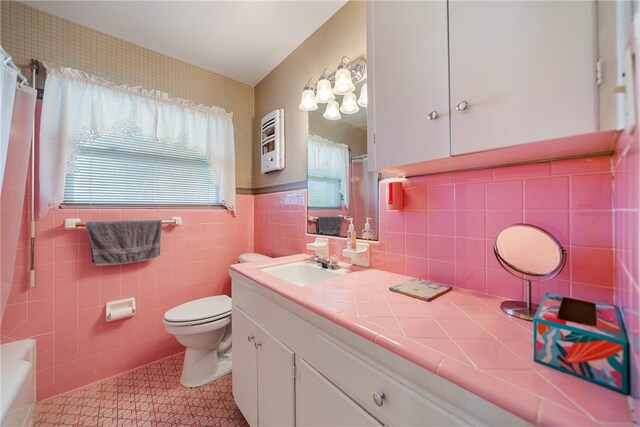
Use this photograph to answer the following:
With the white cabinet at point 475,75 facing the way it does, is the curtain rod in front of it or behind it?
in front

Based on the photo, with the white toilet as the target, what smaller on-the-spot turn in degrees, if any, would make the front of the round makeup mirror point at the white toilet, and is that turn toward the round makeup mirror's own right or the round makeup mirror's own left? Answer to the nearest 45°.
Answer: approximately 45° to the round makeup mirror's own right

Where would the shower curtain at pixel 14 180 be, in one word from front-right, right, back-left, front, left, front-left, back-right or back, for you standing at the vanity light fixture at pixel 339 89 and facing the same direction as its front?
front-right

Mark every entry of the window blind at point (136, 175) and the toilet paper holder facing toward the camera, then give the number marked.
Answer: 2

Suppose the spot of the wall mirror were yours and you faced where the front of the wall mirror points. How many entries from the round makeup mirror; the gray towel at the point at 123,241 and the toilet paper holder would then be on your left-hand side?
1

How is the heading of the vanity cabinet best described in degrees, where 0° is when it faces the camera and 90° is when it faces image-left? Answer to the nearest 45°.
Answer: approximately 45°

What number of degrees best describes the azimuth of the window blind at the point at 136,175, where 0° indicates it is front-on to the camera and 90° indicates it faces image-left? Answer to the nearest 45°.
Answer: approximately 0°
